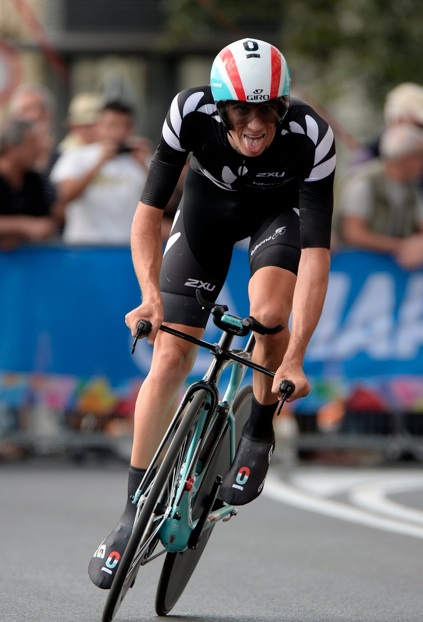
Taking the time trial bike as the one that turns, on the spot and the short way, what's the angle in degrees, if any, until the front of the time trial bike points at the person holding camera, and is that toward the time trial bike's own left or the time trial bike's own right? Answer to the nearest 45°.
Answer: approximately 180°

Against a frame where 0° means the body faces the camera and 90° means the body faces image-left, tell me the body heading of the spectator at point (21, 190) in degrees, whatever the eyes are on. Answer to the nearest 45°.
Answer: approximately 315°

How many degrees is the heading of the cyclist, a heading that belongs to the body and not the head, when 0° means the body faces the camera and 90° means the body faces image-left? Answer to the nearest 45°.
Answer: approximately 0°

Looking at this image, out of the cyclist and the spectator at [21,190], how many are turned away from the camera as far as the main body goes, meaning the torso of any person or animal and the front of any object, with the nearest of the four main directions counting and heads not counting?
0

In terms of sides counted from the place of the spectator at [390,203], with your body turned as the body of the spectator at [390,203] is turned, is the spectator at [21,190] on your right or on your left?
on your right

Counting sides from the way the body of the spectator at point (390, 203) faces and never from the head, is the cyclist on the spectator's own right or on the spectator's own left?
on the spectator's own right

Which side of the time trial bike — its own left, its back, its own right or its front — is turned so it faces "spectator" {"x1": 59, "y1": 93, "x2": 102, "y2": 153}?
back

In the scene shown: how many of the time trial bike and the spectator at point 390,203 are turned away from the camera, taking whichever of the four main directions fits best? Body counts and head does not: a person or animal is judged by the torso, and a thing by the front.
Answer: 0
